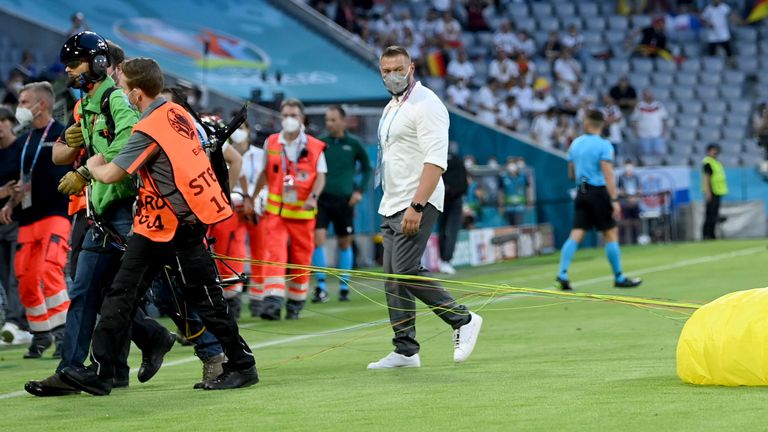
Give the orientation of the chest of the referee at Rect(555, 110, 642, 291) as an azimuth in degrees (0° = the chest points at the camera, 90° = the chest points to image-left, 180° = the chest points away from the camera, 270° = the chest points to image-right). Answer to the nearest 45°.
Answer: approximately 225°

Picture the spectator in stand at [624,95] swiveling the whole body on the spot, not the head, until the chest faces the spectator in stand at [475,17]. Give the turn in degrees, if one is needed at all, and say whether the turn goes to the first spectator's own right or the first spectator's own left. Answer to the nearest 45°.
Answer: approximately 90° to the first spectator's own right

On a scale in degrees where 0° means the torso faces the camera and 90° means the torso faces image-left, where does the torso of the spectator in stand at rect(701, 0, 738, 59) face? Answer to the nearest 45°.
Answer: approximately 0°

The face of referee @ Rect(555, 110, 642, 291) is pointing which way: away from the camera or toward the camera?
away from the camera
